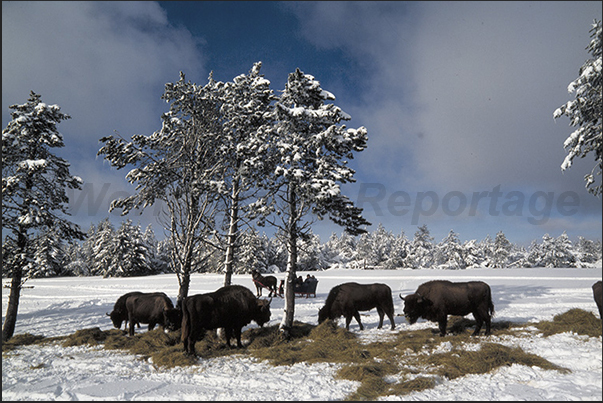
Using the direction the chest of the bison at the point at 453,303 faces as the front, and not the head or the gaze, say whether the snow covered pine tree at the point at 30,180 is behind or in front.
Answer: in front

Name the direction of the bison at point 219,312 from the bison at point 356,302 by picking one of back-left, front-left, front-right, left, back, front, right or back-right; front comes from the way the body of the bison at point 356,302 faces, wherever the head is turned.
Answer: front-left

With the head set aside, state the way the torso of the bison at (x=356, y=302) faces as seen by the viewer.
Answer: to the viewer's left

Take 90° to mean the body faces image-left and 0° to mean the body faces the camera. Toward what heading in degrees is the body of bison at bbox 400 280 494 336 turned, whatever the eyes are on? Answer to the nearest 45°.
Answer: approximately 90°
